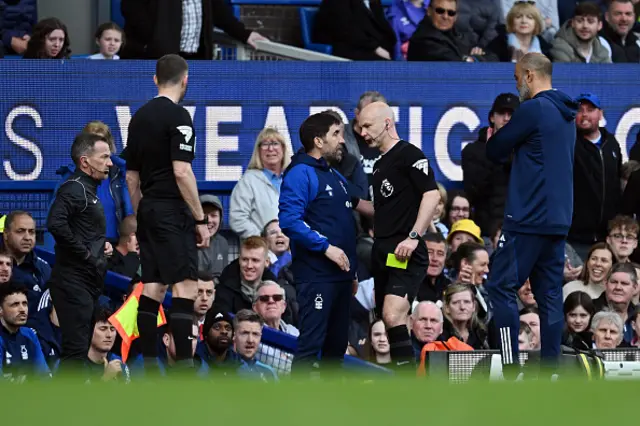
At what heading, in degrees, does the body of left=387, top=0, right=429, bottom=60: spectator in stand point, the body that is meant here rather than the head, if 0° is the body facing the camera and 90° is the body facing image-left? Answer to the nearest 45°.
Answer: approximately 0°

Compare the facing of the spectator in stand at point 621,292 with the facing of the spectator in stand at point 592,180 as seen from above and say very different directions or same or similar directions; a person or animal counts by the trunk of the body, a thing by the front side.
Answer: same or similar directions

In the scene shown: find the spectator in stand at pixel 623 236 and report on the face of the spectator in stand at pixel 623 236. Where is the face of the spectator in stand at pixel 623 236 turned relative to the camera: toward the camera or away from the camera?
toward the camera

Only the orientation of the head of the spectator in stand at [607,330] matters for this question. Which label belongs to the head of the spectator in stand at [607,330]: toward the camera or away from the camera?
toward the camera

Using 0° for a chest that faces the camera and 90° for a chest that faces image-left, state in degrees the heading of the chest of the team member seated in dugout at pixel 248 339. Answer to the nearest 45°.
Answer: approximately 0°

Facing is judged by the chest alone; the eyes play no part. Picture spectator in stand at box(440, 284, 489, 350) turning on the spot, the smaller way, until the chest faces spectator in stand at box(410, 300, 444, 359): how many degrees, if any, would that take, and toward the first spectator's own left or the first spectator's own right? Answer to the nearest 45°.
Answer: approximately 45° to the first spectator's own right

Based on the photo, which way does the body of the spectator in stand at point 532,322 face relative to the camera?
toward the camera

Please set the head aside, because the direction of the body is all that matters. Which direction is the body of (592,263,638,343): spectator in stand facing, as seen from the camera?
toward the camera

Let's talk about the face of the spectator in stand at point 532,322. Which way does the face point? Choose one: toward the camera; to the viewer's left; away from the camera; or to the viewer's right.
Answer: toward the camera

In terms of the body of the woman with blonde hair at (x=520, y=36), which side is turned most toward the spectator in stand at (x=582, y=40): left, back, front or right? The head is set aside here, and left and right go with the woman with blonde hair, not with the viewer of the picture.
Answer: left

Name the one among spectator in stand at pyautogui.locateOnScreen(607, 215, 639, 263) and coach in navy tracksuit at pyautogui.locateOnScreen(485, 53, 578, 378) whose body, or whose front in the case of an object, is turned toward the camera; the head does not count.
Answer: the spectator in stand

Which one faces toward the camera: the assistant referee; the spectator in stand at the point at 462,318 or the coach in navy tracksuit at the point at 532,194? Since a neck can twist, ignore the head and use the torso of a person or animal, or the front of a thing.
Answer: the spectator in stand
